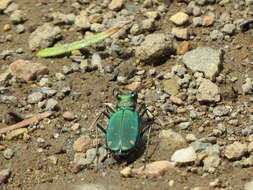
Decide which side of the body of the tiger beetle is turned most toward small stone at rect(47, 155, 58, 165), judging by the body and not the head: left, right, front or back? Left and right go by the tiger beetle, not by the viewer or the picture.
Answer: left

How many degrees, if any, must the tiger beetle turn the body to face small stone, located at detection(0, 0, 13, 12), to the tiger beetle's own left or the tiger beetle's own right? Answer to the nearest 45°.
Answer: approximately 45° to the tiger beetle's own left

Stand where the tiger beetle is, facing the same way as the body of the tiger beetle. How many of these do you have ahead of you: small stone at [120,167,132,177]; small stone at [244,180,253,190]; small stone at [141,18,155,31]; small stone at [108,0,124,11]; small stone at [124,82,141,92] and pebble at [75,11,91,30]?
4

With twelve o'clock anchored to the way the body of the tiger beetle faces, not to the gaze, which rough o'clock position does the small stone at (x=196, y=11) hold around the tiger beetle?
The small stone is roughly at 1 o'clock from the tiger beetle.

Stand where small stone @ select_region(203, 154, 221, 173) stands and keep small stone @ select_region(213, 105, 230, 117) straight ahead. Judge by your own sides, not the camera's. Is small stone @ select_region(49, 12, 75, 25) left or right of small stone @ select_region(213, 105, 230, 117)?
left

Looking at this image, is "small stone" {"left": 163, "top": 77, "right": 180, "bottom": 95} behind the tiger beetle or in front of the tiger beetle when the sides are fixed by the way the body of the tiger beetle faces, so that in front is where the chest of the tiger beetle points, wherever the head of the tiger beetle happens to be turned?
in front

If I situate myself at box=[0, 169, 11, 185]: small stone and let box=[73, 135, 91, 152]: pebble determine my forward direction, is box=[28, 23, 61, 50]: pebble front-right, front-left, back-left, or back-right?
front-left

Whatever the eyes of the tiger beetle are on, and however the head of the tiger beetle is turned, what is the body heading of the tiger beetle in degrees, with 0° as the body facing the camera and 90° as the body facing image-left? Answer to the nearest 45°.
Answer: approximately 180°

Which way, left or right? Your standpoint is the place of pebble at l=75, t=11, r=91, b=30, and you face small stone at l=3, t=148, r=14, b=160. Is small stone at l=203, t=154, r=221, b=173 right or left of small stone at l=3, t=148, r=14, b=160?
left

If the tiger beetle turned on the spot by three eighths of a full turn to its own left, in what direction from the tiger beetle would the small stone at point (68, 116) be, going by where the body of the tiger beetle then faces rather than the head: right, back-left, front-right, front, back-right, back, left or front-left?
right

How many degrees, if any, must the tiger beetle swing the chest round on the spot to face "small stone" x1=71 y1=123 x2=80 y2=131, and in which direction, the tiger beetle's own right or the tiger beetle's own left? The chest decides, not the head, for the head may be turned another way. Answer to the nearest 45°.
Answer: approximately 45° to the tiger beetle's own left

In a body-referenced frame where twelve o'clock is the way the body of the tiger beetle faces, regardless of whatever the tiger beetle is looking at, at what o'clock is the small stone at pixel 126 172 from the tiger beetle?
The small stone is roughly at 6 o'clock from the tiger beetle.

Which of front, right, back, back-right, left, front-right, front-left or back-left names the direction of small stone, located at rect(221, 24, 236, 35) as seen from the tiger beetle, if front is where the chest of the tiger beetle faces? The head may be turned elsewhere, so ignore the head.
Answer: front-right

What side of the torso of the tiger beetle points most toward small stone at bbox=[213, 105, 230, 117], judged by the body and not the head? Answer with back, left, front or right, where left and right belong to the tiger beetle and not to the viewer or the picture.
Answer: right

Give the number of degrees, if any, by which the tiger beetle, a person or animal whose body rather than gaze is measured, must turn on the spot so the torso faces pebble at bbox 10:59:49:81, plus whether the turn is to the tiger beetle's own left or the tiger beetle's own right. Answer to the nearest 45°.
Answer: approximately 45° to the tiger beetle's own left
